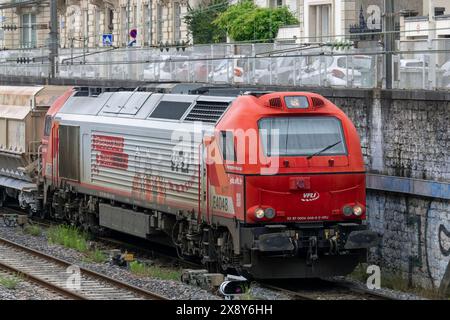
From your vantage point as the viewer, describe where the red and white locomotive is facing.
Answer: facing the viewer and to the right of the viewer

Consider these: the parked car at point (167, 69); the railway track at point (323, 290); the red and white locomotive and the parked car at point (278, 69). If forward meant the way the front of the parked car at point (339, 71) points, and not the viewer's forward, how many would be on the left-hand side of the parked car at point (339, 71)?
2

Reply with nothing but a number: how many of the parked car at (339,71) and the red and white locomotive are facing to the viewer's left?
1
